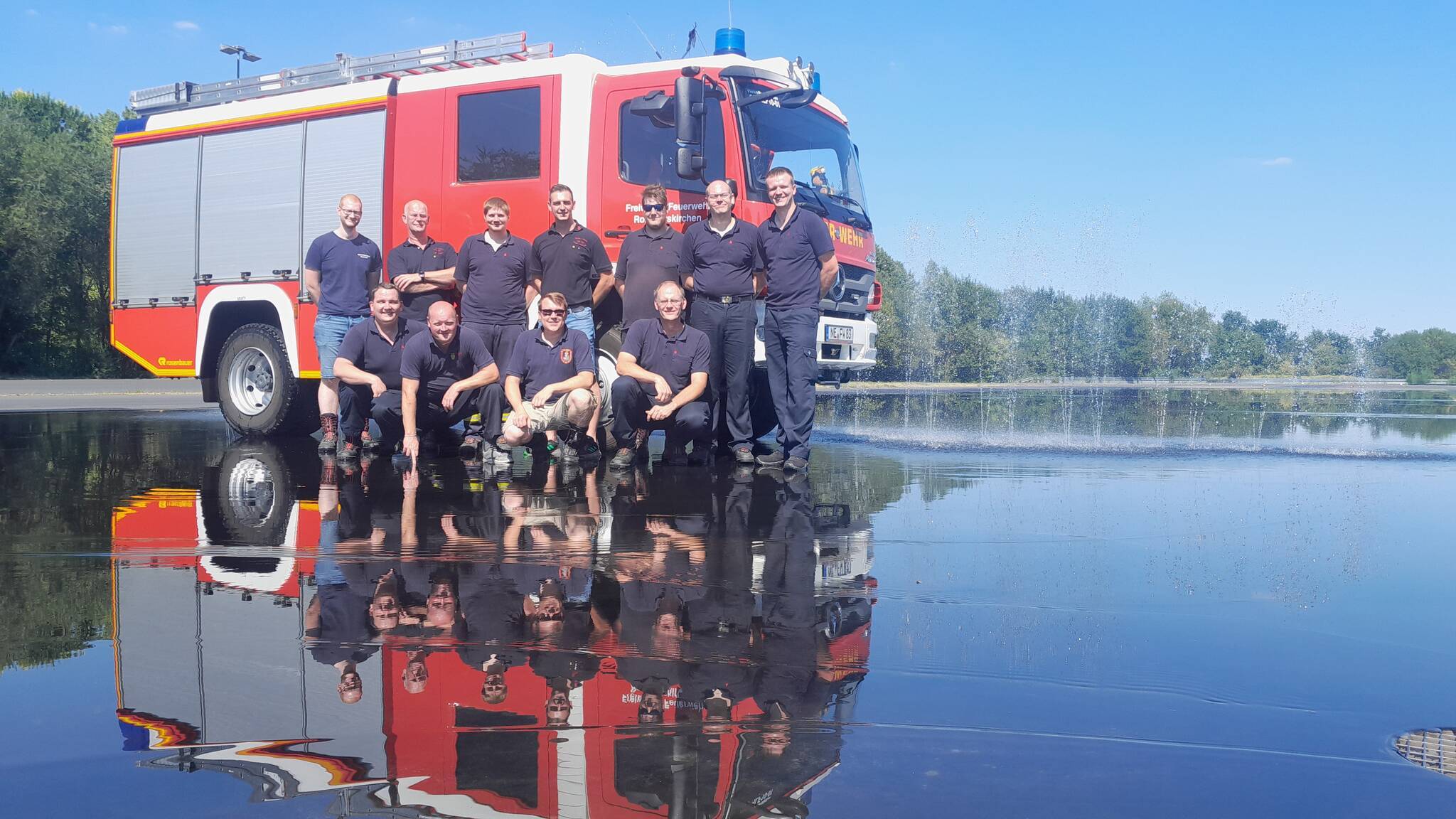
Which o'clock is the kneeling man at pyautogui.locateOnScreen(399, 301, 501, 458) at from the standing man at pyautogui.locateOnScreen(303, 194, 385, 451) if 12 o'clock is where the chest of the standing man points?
The kneeling man is roughly at 11 o'clock from the standing man.

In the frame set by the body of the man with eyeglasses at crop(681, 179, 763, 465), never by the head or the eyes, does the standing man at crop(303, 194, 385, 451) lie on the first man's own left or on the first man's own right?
on the first man's own right

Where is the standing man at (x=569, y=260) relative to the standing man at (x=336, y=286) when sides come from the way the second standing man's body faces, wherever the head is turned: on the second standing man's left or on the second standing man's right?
on the second standing man's left

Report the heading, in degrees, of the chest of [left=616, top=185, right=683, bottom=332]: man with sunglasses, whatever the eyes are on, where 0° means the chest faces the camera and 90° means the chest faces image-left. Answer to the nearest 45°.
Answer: approximately 0°

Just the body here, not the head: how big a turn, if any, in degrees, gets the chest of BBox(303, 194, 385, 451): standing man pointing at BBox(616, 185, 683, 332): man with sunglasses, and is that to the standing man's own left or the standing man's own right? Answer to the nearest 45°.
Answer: approximately 45° to the standing man's own left

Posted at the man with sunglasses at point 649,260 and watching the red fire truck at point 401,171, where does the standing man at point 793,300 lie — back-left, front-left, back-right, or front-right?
back-right
